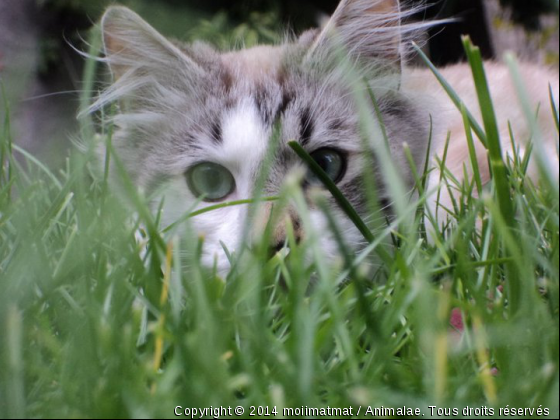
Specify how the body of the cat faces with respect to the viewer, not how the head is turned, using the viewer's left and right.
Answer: facing the viewer and to the left of the viewer
